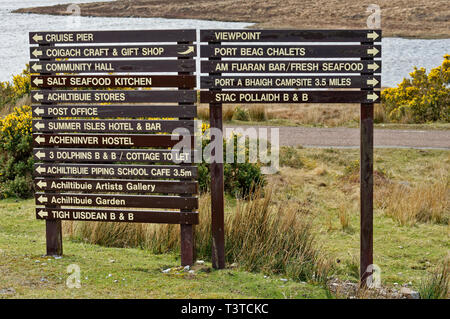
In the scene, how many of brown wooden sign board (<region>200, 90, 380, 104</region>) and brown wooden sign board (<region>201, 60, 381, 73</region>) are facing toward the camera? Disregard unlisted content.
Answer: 2

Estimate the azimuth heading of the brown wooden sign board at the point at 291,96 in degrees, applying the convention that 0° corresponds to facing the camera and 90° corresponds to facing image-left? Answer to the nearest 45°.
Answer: approximately 0°

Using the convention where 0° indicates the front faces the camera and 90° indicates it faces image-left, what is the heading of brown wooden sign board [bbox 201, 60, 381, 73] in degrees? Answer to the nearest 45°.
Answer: approximately 0°

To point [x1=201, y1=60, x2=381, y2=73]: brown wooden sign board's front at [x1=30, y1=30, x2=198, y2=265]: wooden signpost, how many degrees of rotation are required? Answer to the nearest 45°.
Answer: approximately 90° to its right

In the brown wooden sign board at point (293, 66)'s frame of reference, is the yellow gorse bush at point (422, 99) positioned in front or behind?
behind
